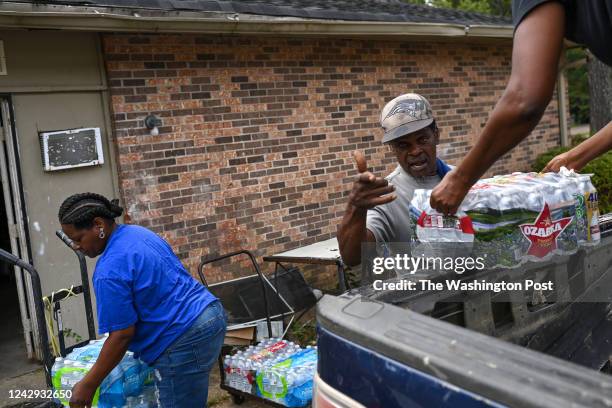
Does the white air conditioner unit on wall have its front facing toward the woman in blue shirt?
yes

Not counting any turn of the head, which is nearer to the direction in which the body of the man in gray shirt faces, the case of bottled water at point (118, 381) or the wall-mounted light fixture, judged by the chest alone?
the case of bottled water

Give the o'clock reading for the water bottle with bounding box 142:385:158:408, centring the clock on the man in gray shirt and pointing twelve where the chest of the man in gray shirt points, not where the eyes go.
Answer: The water bottle is roughly at 3 o'clock from the man in gray shirt.

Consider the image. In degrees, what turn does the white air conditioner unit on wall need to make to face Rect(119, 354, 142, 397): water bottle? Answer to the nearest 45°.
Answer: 0° — it already faces it

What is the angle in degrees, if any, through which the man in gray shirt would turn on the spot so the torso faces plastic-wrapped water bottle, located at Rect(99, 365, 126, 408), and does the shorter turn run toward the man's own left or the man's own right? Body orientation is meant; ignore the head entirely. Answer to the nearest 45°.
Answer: approximately 90° to the man's own right

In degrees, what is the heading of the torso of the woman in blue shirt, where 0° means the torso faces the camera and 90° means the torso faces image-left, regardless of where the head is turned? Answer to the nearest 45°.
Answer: approximately 90°

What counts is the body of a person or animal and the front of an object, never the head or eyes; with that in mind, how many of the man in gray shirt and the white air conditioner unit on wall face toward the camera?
2

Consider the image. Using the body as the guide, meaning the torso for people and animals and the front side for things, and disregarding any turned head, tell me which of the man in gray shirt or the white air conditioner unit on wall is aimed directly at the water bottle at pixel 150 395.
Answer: the white air conditioner unit on wall

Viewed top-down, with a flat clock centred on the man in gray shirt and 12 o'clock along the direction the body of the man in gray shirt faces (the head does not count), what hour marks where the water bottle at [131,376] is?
The water bottle is roughly at 3 o'clock from the man in gray shirt.

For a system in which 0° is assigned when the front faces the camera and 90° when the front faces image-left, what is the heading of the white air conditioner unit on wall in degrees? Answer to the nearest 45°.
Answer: approximately 0°
